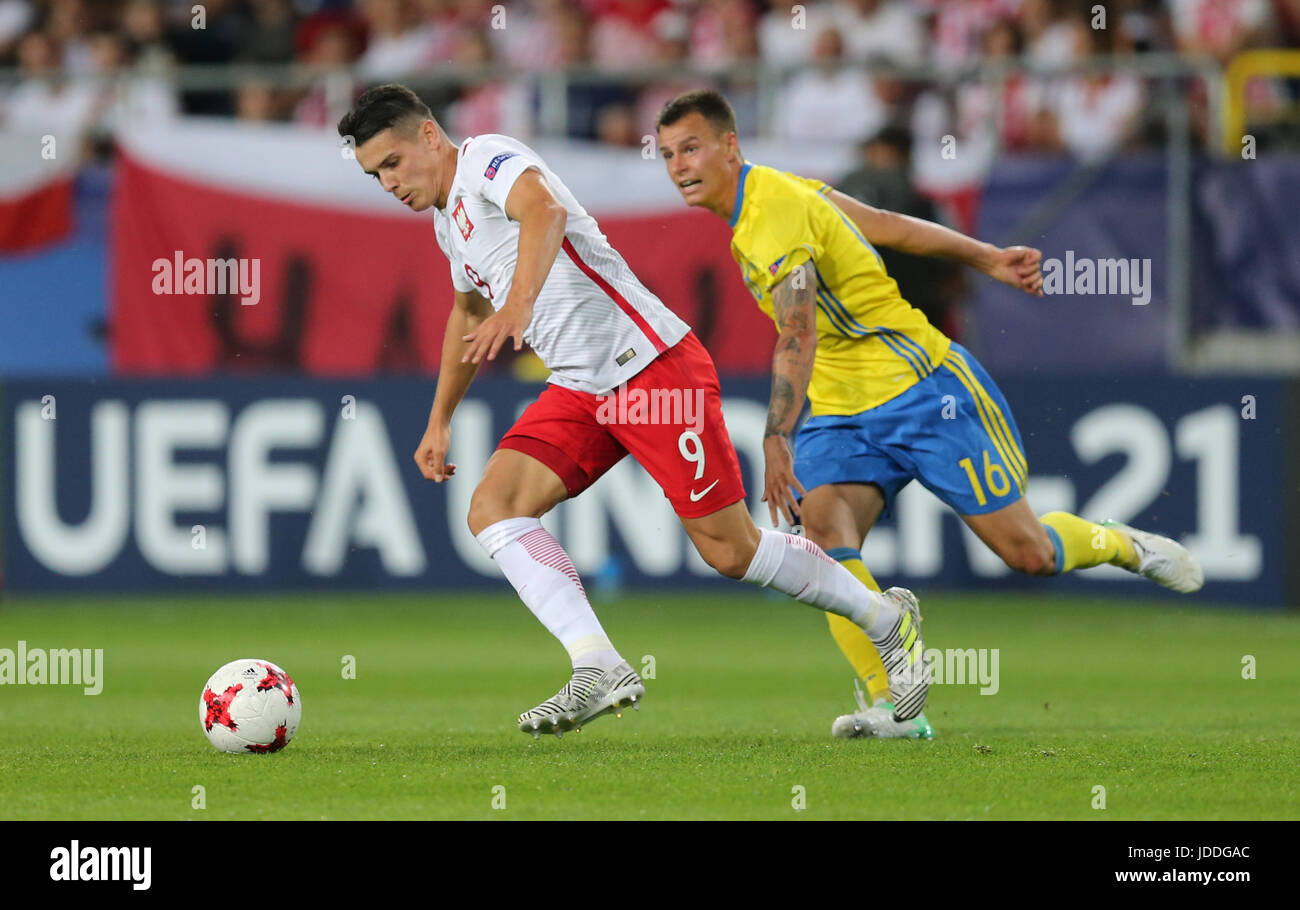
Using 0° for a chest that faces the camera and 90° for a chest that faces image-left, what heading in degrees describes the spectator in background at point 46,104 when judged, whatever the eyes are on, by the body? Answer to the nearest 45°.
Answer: approximately 0°

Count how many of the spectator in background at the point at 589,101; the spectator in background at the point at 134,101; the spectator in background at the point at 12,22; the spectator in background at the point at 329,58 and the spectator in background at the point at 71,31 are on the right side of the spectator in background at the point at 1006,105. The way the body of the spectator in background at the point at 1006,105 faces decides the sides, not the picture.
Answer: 5

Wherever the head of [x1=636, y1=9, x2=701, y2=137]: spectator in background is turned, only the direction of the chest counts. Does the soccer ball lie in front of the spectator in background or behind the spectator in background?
in front

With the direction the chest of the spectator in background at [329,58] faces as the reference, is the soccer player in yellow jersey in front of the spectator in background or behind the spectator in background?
in front

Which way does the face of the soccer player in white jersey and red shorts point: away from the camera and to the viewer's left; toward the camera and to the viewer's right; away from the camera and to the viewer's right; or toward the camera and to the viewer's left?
toward the camera and to the viewer's left

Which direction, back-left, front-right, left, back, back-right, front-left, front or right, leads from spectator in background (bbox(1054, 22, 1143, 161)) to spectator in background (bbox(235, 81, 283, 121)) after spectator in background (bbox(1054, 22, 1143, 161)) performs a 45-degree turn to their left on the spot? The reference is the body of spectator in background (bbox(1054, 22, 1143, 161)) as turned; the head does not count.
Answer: back-right
